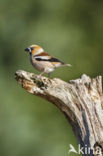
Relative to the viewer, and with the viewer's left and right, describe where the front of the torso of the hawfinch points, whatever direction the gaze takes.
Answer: facing to the left of the viewer
